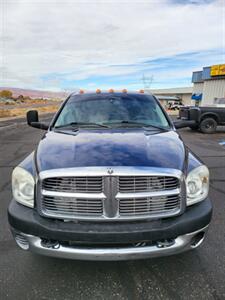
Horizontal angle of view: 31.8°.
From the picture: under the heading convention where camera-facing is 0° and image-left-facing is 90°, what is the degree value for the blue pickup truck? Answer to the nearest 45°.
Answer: approximately 0°

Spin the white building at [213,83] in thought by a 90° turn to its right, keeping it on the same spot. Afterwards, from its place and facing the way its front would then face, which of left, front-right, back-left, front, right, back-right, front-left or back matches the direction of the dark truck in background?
back-left

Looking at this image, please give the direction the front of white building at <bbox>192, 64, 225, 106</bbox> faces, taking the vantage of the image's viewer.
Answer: facing the viewer and to the left of the viewer

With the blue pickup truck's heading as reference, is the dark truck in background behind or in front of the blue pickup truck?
behind

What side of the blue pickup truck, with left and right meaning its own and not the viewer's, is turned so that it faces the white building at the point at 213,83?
back

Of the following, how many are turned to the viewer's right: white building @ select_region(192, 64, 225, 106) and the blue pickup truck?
0

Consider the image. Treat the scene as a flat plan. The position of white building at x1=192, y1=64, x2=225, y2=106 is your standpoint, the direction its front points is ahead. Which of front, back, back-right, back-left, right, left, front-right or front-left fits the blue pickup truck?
front-left
